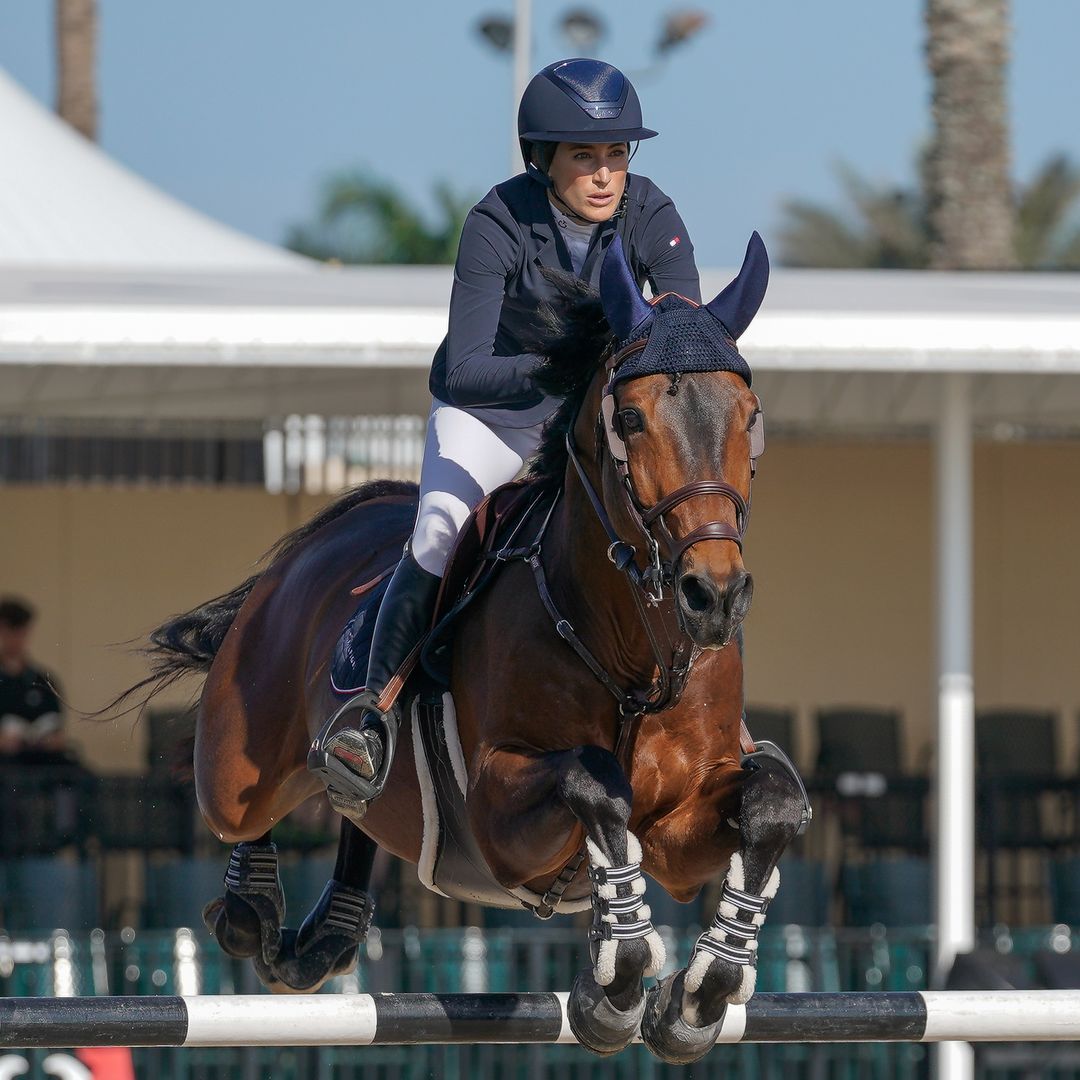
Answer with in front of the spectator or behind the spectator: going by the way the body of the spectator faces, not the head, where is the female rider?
in front

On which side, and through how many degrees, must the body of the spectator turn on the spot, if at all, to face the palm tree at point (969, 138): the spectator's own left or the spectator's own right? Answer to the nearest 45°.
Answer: approximately 135° to the spectator's own left

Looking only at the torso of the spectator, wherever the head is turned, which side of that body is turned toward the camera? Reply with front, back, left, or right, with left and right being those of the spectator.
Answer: front

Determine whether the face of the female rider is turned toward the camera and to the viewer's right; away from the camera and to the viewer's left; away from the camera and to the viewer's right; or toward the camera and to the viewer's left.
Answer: toward the camera and to the viewer's right

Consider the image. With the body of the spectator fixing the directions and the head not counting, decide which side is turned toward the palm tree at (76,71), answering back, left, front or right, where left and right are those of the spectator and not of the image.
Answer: back

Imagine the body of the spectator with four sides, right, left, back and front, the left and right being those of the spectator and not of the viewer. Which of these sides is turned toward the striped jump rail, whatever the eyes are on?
front

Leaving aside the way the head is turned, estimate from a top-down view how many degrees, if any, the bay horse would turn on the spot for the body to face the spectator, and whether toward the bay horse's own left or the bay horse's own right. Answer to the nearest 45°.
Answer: approximately 135° to the bay horse's own left

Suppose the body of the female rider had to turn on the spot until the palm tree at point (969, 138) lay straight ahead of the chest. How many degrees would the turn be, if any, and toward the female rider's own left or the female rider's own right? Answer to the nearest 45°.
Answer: approximately 135° to the female rider's own left

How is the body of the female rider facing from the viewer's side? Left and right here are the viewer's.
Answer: facing the viewer and to the right of the viewer

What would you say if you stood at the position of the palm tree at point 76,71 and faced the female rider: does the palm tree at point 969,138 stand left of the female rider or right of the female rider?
left

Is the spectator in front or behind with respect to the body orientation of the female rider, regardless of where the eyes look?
behind

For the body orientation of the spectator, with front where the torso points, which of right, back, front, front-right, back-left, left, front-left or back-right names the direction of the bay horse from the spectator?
front

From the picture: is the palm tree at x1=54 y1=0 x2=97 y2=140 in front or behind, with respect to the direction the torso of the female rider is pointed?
behind
